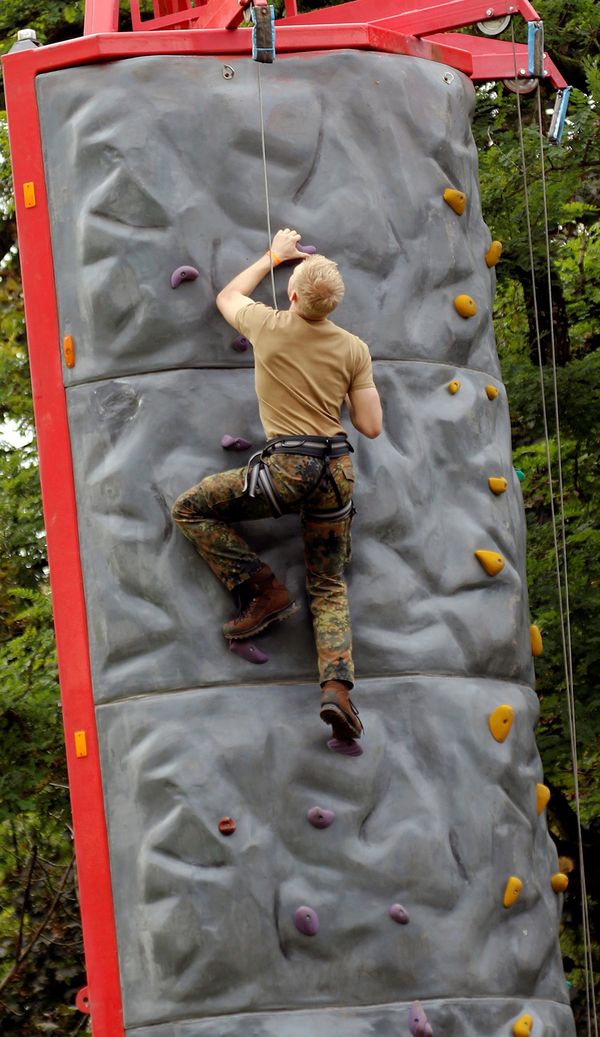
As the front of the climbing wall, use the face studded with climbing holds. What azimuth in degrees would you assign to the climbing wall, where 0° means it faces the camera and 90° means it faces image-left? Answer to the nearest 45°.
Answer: approximately 0°

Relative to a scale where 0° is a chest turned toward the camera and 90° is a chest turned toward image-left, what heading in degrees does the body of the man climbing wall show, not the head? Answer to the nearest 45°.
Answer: approximately 180°

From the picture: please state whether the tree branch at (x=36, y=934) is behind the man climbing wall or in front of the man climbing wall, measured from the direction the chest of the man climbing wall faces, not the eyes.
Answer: in front

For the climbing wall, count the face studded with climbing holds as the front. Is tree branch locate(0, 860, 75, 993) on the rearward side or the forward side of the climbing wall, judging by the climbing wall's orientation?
on the rearward side
